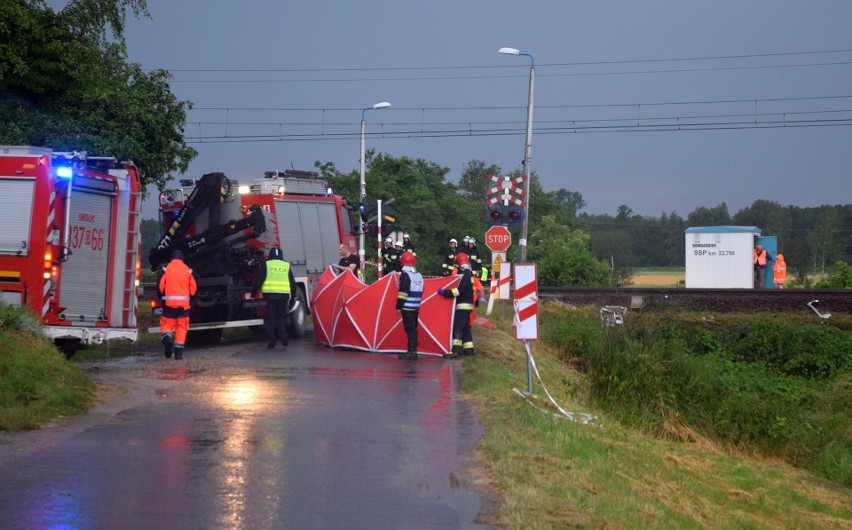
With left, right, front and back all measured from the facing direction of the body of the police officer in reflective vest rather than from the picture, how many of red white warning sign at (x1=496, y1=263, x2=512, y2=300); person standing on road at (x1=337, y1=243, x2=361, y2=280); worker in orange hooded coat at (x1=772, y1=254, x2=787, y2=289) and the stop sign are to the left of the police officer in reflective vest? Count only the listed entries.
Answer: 0

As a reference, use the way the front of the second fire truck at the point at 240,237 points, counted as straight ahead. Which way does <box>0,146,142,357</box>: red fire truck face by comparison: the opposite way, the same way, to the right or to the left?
to the left

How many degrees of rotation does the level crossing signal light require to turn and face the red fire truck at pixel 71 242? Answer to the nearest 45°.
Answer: approximately 45° to its right

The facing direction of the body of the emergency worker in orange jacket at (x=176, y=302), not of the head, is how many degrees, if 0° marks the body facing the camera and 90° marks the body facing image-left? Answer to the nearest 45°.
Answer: approximately 180°

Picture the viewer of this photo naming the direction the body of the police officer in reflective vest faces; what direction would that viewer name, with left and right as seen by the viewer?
facing away from the viewer

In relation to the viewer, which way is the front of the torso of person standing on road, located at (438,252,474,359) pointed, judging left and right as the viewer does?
facing to the left of the viewer

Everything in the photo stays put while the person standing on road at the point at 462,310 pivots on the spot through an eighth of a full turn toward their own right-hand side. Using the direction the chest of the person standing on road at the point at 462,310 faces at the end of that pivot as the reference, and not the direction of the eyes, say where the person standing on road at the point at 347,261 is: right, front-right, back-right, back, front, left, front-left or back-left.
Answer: front

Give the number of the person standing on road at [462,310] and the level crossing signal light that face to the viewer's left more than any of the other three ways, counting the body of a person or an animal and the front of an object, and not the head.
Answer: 1

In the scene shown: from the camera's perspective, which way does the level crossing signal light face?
toward the camera

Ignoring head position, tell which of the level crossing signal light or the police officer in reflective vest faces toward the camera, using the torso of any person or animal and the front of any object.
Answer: the level crossing signal light

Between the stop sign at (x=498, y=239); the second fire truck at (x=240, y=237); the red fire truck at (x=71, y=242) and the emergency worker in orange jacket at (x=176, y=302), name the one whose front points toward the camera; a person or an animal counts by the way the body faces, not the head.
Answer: the stop sign

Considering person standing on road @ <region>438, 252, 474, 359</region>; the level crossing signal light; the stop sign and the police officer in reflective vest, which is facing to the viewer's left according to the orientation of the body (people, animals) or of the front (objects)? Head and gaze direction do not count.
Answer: the person standing on road

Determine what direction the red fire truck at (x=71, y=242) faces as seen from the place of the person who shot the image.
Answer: facing away from the viewer and to the left of the viewer
